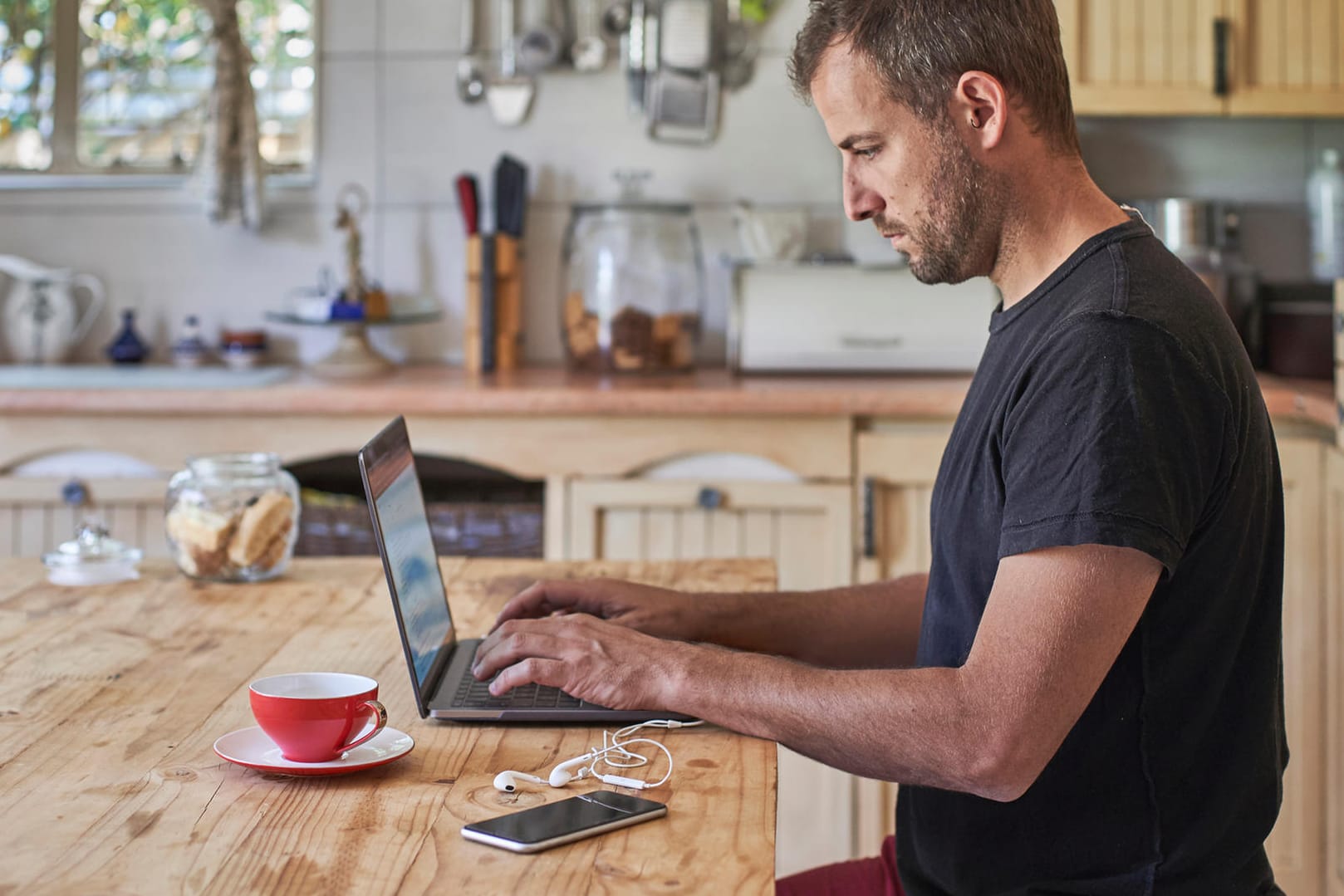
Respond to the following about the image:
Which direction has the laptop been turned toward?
to the viewer's right

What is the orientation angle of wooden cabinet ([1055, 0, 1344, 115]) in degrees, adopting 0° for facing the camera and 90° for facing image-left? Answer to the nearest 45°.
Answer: approximately 0°

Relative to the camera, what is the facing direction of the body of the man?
to the viewer's left

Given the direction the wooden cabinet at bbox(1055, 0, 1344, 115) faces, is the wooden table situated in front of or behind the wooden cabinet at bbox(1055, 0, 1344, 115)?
in front

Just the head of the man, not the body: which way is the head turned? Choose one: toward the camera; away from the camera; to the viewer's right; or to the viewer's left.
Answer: to the viewer's left

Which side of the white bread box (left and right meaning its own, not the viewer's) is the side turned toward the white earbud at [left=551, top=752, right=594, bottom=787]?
front

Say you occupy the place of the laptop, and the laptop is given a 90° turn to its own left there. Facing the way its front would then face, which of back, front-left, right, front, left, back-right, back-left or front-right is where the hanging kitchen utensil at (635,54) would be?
front

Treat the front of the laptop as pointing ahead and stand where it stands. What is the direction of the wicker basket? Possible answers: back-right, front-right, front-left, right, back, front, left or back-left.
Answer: left

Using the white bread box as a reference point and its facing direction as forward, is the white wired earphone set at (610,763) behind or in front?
in front
